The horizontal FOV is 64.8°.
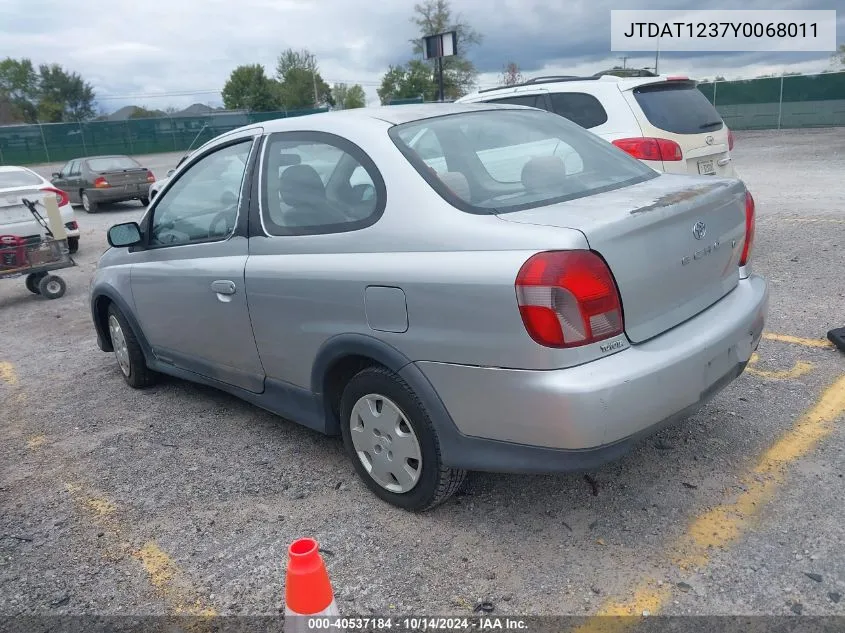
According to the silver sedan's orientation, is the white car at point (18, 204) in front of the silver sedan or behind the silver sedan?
in front

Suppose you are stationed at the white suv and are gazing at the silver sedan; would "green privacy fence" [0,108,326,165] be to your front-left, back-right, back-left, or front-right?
back-right

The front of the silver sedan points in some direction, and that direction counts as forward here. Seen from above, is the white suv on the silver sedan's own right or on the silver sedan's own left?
on the silver sedan's own right

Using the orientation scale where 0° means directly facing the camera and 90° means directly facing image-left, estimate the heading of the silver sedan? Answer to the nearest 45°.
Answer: approximately 135°

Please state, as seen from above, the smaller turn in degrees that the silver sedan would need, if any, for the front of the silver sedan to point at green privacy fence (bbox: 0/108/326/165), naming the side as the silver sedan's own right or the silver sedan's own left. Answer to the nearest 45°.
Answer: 0° — it already faces it

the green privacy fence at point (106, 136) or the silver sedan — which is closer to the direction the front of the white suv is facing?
the green privacy fence

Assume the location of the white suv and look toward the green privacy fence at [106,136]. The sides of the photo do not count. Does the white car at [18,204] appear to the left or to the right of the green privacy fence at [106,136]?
left

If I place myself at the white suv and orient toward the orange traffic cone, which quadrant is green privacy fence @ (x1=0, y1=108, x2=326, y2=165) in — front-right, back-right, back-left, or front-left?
back-right

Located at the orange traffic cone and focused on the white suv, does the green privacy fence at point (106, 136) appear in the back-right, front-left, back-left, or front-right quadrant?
front-left

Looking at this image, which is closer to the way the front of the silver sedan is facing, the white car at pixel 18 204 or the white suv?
the white car

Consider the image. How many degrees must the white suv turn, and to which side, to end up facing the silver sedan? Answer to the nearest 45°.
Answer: approximately 135° to its left

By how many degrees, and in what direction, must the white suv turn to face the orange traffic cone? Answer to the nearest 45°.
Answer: approximately 135° to its left

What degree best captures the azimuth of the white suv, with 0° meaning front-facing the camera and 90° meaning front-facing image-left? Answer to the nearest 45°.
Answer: approximately 135°

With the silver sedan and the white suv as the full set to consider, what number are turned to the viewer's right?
0

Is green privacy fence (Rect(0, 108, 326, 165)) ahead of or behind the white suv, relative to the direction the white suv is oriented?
ahead
